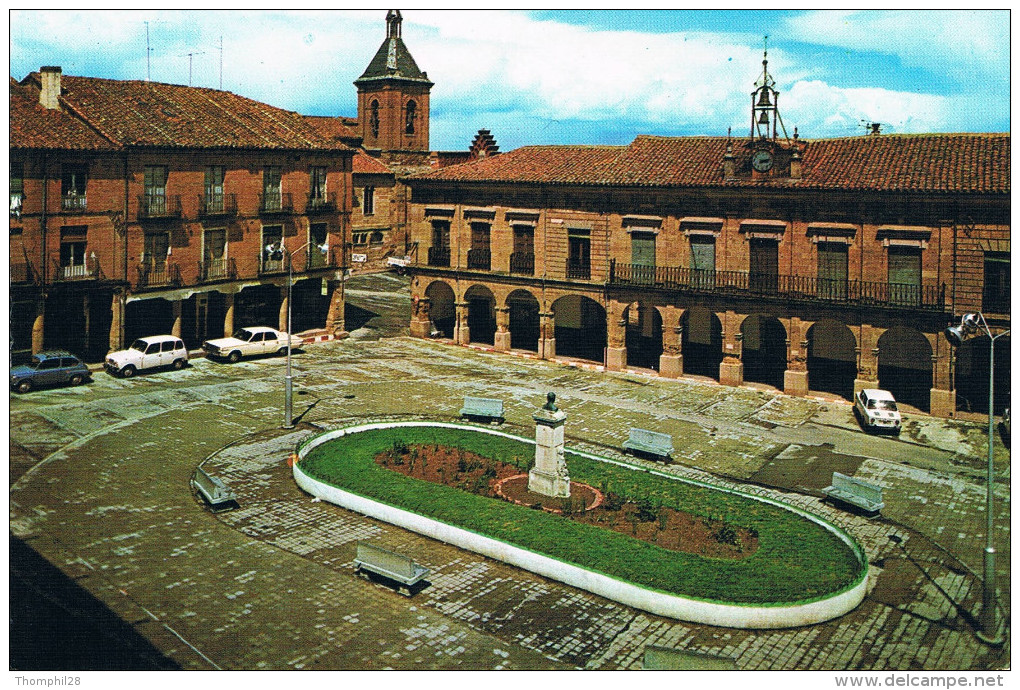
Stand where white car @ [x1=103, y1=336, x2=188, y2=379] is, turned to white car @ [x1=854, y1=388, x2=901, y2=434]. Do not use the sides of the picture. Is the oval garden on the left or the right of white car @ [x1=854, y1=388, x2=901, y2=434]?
right

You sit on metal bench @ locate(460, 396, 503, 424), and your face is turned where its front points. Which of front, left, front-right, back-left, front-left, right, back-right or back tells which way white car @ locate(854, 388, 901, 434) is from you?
back-left

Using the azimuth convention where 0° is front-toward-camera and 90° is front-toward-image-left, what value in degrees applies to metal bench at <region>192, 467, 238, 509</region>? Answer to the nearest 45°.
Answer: approximately 225°

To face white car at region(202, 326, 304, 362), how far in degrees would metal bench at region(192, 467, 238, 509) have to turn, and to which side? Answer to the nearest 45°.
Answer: approximately 45° to its left

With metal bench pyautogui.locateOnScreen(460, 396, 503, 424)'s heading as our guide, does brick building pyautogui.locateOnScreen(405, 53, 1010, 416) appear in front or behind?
behind

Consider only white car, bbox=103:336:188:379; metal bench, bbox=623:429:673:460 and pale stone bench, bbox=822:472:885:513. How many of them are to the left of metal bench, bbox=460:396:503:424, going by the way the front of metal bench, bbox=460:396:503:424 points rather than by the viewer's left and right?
2

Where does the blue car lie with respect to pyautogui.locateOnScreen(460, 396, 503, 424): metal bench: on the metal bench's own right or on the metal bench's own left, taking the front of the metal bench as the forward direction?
on the metal bench's own right

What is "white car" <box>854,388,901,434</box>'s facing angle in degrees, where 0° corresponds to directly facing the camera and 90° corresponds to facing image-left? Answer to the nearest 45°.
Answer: approximately 315°
